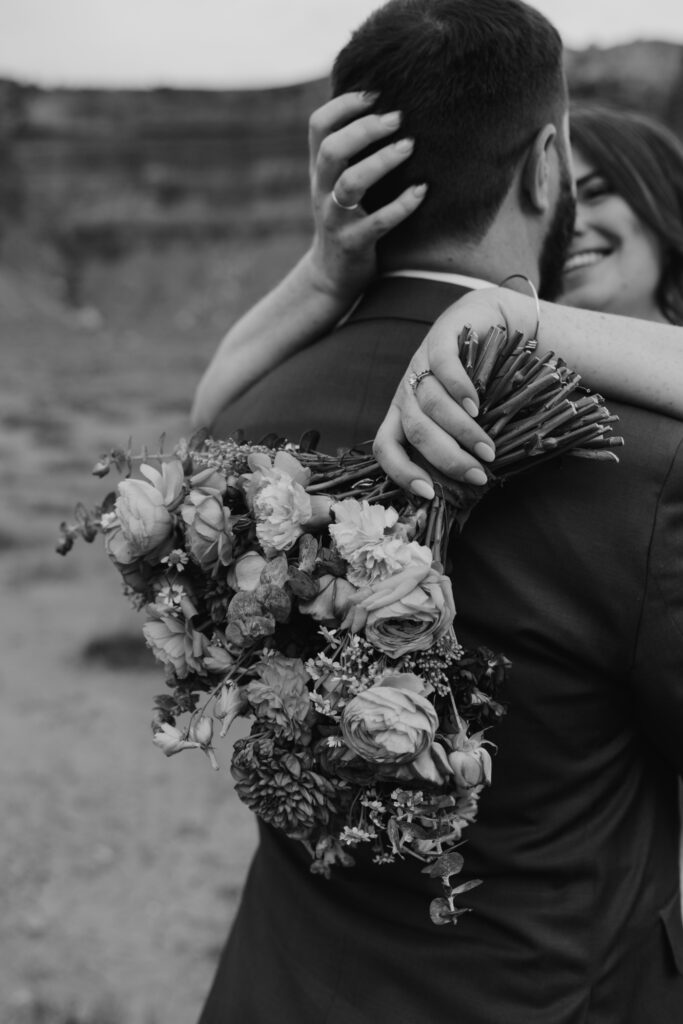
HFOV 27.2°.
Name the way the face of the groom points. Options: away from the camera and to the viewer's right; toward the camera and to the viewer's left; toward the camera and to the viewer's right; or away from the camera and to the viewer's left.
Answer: away from the camera and to the viewer's right

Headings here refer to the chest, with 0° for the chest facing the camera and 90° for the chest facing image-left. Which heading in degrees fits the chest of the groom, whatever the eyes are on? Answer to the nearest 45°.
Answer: approximately 225°

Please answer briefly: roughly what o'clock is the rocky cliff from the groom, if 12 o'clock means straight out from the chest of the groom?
The rocky cliff is roughly at 10 o'clock from the groom.
